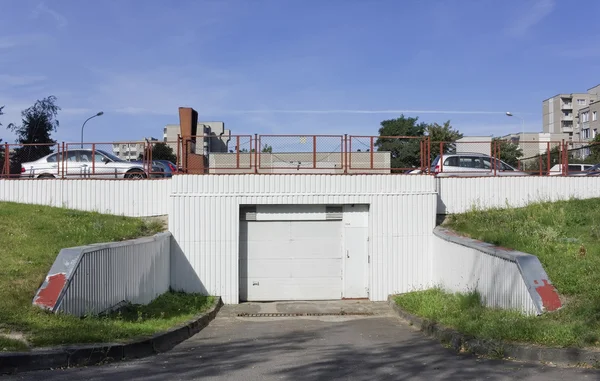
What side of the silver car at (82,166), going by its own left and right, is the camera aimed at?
right

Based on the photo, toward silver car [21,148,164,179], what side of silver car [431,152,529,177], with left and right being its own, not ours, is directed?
back

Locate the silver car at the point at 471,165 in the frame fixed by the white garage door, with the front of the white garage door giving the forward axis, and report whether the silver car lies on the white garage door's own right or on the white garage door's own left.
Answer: on the white garage door's own left

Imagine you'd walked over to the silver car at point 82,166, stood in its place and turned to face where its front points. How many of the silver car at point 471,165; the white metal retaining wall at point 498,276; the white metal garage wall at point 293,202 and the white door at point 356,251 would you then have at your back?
0

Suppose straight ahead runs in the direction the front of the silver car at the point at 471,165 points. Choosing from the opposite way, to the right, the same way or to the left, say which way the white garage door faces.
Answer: to the right

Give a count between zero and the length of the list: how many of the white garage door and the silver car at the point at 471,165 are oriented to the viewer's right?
1

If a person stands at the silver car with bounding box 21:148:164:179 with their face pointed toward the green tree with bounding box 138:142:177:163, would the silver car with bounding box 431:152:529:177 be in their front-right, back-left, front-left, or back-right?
front-right

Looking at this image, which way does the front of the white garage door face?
toward the camera

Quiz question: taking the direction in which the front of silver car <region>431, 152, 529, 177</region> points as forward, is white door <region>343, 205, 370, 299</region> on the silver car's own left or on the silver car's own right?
on the silver car's own right

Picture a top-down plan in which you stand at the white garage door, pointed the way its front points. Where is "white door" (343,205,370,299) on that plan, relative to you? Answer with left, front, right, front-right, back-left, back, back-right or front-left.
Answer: left

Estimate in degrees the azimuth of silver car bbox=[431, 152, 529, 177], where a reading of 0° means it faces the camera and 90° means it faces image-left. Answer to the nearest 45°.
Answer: approximately 270°

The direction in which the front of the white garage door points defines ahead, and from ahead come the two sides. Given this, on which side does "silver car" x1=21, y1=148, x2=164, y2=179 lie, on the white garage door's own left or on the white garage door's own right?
on the white garage door's own right

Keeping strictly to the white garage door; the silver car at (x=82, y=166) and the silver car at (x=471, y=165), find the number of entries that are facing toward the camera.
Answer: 1

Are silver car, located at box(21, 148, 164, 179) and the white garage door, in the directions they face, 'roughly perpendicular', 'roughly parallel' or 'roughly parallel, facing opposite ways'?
roughly perpendicular

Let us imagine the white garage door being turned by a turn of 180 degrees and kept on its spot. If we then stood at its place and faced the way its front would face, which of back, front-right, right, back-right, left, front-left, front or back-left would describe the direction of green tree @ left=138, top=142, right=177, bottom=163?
front-left
